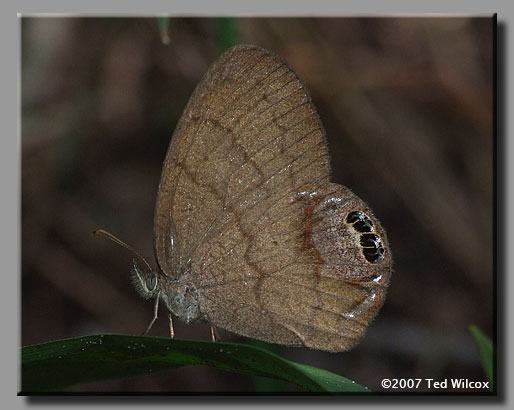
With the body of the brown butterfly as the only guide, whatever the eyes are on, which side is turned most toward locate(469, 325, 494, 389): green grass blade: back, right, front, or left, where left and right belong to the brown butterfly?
back

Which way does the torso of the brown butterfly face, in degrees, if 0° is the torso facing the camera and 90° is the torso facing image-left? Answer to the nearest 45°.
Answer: approximately 90°
